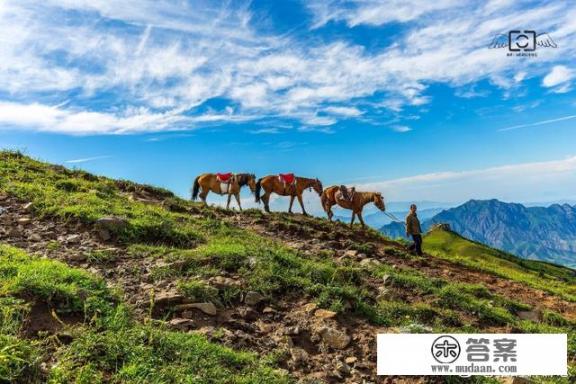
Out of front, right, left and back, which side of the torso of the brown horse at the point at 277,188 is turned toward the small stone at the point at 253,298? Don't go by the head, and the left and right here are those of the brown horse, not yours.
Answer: right

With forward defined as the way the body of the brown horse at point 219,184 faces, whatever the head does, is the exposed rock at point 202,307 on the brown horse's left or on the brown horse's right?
on the brown horse's right

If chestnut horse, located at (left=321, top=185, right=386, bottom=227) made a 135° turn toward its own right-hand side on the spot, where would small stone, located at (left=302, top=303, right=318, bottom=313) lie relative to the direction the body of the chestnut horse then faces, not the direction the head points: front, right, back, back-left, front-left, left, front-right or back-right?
front-left

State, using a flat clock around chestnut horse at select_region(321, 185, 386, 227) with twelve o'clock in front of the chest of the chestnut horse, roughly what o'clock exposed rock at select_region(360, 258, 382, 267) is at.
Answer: The exposed rock is roughly at 3 o'clock from the chestnut horse.

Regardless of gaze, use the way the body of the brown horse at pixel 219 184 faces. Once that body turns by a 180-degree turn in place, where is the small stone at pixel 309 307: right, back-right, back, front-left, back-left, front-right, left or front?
left

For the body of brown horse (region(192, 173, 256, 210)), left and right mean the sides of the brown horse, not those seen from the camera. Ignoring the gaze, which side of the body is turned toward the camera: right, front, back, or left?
right

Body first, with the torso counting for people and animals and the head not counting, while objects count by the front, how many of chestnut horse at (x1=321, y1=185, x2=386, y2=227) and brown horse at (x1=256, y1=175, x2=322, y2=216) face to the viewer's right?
2

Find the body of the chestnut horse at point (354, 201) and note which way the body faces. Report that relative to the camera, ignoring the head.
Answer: to the viewer's right

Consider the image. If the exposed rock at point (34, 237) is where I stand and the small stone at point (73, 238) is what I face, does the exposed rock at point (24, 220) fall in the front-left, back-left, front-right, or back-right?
back-left

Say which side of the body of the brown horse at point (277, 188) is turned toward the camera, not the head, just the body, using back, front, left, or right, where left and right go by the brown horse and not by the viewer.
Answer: right

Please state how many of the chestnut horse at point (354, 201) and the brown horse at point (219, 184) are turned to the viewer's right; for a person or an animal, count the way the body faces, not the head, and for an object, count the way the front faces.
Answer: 2
